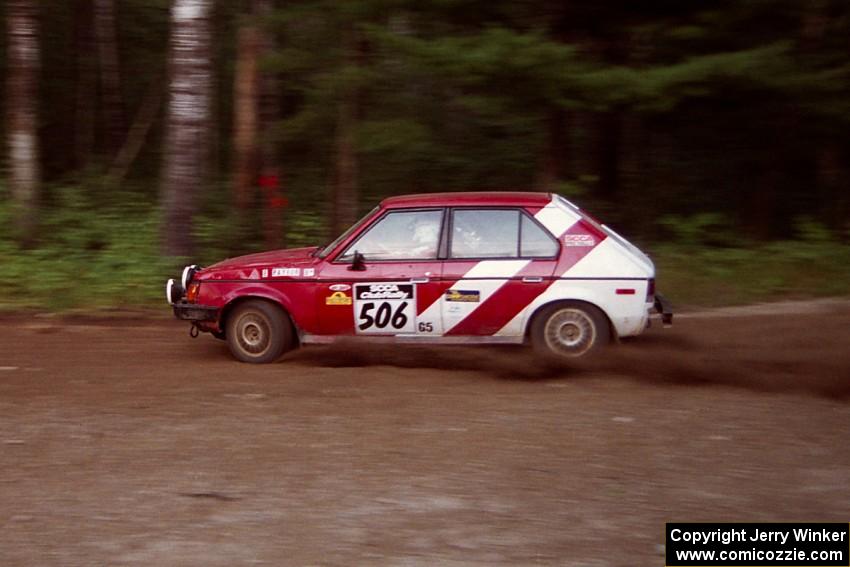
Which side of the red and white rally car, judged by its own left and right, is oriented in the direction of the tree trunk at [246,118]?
right

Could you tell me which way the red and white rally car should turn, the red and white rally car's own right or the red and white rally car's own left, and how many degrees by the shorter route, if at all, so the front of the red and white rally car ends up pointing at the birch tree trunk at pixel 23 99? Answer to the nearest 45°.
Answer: approximately 45° to the red and white rally car's own right

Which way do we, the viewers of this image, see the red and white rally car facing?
facing to the left of the viewer

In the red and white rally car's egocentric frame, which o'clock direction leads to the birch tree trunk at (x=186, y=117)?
The birch tree trunk is roughly at 2 o'clock from the red and white rally car.

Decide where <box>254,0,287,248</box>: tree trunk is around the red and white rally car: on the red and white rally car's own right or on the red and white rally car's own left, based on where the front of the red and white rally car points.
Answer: on the red and white rally car's own right
